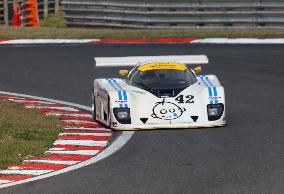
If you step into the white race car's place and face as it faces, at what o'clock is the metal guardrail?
The metal guardrail is roughly at 6 o'clock from the white race car.

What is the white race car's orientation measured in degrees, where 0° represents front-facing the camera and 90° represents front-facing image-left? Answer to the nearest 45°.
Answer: approximately 0°

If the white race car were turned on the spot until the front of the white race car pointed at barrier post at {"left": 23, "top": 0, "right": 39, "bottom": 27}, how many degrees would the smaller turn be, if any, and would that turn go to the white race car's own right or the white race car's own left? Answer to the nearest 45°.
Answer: approximately 180°

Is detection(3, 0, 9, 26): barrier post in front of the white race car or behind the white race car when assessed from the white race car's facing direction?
behind
